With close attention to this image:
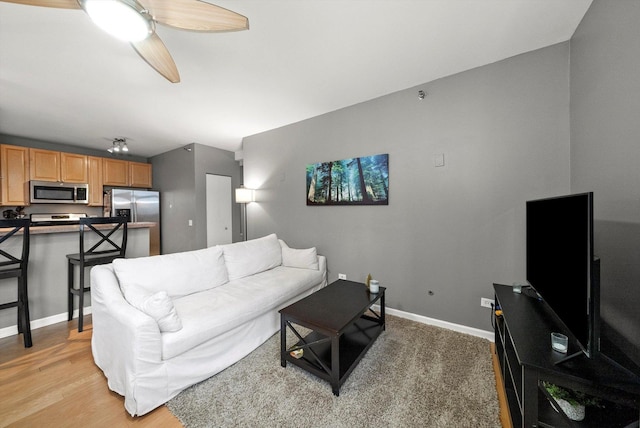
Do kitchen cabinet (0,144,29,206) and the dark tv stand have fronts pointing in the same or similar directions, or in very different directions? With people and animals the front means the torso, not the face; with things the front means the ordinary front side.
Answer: very different directions

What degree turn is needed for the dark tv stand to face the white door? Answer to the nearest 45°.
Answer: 0° — it already faces it

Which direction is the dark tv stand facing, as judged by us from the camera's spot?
facing to the left of the viewer

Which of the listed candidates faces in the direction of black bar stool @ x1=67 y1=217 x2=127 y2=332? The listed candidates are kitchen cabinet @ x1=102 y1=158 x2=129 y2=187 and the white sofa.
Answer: the kitchen cabinet

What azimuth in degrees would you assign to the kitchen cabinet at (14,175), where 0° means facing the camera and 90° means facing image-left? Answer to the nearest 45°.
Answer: approximately 0°

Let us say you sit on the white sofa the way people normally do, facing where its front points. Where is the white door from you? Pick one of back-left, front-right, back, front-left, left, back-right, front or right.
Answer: back-left
